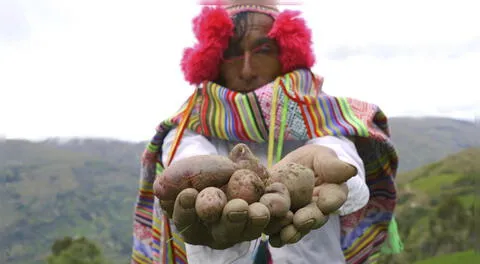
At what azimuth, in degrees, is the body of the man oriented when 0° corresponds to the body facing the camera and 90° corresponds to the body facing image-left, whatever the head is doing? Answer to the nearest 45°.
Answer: approximately 0°

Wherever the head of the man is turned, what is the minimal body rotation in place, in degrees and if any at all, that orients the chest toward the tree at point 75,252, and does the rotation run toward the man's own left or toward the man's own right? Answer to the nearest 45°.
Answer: approximately 135° to the man's own right
